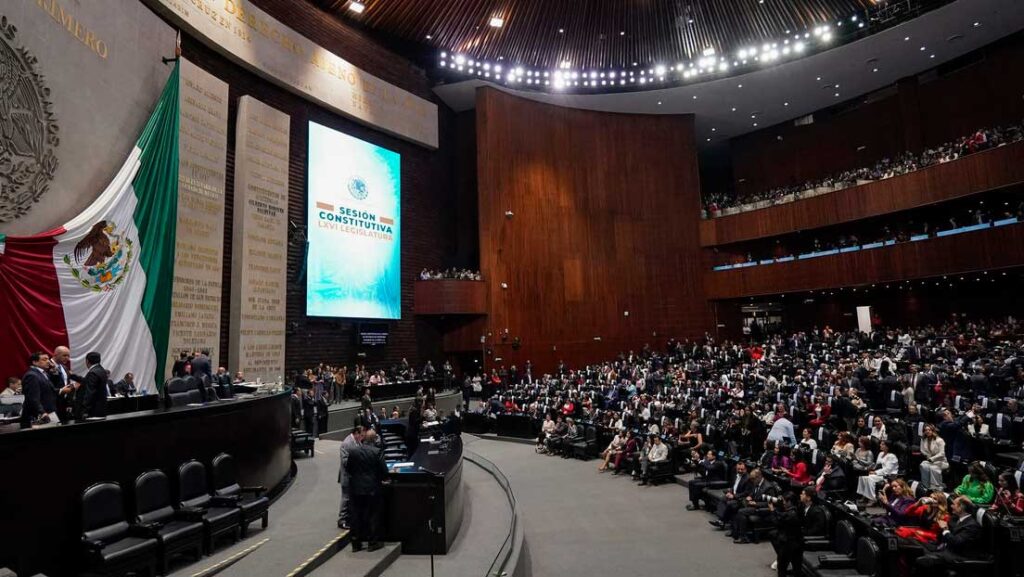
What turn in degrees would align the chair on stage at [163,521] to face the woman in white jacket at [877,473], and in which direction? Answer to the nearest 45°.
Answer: approximately 45° to its left

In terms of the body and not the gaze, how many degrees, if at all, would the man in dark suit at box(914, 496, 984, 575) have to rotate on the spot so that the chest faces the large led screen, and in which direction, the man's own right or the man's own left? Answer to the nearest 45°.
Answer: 0° — they already face it

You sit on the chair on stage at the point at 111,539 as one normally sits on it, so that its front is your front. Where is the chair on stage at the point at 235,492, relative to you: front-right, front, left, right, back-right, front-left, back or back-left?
left

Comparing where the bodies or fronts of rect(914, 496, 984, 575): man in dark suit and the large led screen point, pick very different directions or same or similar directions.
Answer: very different directions

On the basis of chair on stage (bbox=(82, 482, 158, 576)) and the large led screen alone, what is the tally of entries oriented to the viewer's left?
0

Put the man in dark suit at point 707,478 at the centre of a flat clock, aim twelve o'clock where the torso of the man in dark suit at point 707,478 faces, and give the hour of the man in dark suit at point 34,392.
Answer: the man in dark suit at point 34,392 is roughly at 12 o'clock from the man in dark suit at point 707,478.

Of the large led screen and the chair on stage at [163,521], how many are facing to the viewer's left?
0

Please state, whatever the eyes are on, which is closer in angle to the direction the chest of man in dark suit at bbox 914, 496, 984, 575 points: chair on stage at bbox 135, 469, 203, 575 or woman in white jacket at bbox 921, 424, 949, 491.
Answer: the chair on stage

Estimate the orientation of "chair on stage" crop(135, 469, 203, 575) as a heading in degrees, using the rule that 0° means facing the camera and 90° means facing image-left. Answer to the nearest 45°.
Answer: approximately 315°

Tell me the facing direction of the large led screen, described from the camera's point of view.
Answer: facing the viewer and to the right of the viewer

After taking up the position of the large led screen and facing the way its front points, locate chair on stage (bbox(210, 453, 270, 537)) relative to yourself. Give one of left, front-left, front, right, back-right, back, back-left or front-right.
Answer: front-right

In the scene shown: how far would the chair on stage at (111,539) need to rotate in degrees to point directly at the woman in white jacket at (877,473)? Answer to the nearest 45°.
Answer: approximately 45° to its left
